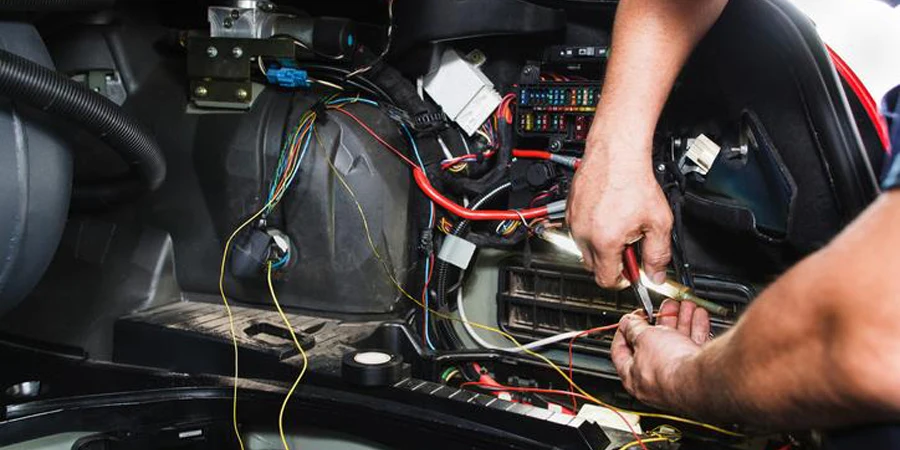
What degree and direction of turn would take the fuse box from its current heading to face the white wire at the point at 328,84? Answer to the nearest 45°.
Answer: approximately 90° to its right

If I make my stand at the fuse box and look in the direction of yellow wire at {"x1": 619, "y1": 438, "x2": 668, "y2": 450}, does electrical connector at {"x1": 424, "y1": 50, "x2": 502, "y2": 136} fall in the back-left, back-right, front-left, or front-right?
back-right

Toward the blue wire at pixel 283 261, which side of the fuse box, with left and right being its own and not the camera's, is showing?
right

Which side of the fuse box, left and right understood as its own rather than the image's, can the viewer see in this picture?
front
